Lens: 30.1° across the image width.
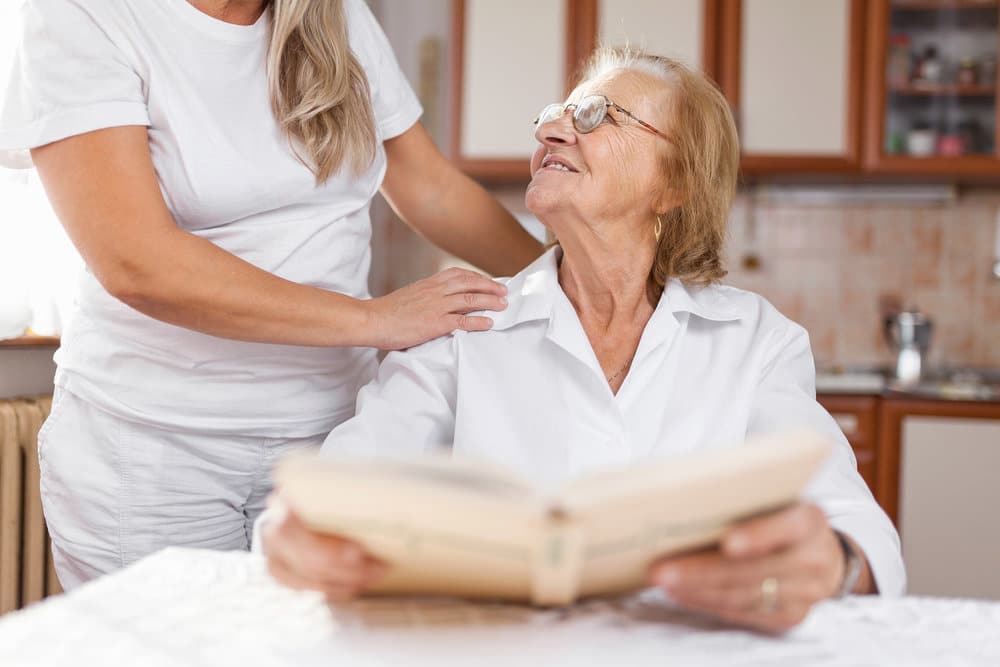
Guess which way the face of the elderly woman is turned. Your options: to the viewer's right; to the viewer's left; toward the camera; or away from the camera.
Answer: to the viewer's left

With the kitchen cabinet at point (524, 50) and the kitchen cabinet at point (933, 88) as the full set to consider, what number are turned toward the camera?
2

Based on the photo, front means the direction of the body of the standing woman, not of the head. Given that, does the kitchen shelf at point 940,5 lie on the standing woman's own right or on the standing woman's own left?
on the standing woman's own left

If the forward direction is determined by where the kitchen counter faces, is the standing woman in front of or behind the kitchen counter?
in front

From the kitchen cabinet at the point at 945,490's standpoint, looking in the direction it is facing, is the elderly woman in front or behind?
in front

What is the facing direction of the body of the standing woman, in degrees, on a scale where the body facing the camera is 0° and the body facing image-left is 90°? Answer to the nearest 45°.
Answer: approximately 315°

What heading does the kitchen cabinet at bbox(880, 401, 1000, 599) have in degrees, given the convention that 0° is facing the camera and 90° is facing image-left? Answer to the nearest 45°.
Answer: approximately 0°
